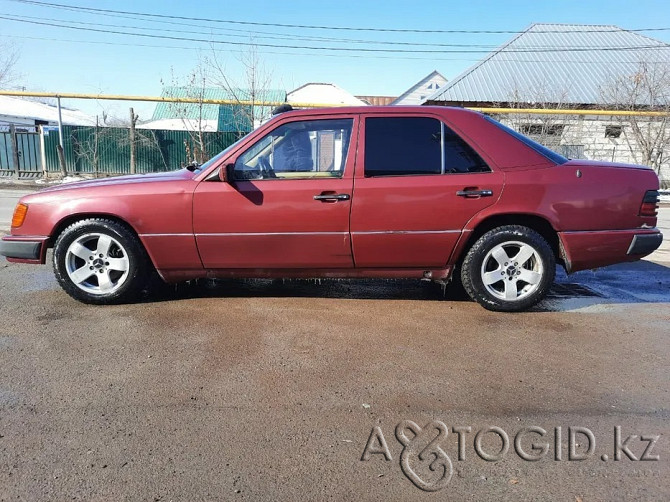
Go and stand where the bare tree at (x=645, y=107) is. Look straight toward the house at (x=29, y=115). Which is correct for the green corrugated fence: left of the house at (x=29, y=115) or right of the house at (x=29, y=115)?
left

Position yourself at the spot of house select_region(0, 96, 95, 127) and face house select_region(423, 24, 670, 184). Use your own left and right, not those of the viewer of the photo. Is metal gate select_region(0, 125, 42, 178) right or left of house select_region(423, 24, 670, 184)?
right

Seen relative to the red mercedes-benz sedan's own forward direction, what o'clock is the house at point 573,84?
The house is roughly at 4 o'clock from the red mercedes-benz sedan.

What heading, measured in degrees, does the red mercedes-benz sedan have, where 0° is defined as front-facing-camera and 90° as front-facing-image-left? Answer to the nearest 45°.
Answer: approximately 90°

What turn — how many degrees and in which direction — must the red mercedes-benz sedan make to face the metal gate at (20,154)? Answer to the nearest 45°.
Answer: approximately 45° to its right

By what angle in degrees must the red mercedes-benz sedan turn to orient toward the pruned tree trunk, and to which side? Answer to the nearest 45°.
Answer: approximately 45° to its right

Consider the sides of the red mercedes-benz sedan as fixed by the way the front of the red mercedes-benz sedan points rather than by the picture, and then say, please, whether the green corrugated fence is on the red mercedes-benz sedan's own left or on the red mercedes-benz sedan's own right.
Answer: on the red mercedes-benz sedan's own right

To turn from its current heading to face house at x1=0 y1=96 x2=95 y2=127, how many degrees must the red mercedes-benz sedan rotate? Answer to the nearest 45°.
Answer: approximately 45° to its right

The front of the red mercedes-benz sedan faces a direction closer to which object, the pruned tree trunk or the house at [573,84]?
the pruned tree trunk

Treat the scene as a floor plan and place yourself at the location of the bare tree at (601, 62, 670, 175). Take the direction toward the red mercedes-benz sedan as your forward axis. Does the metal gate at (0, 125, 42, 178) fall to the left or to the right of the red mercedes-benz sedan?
right

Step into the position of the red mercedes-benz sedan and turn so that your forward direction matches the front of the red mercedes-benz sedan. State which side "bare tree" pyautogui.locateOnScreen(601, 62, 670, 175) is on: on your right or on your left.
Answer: on your right
